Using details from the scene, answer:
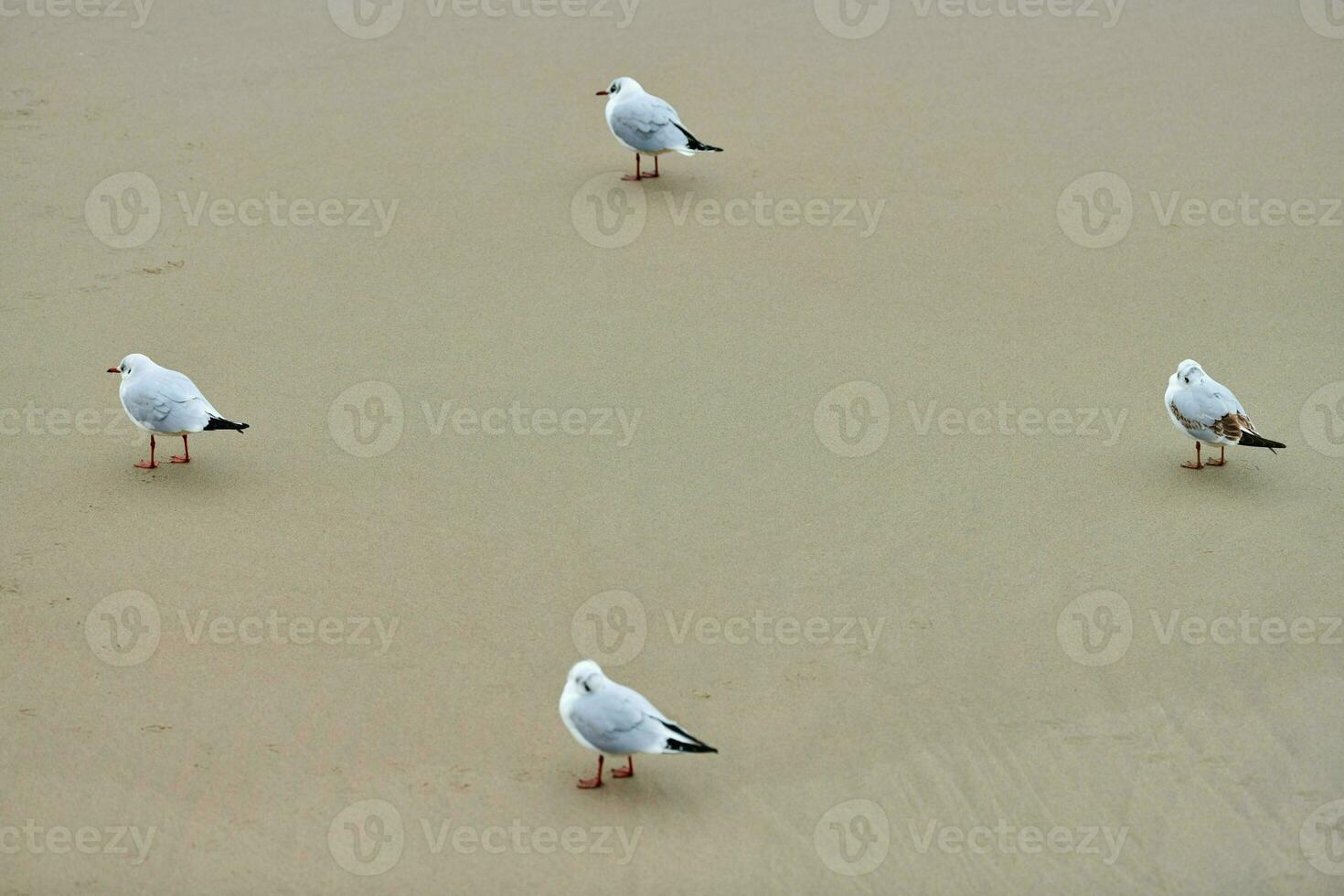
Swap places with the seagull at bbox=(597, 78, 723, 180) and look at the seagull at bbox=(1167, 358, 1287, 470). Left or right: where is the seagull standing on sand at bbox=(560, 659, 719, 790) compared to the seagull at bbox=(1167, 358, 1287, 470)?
right

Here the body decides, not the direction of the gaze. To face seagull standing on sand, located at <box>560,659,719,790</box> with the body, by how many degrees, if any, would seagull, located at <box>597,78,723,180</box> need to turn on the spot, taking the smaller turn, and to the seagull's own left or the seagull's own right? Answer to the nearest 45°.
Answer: approximately 90° to the seagull's own left

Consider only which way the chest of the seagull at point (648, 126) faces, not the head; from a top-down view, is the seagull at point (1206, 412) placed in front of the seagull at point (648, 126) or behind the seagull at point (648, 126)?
behind

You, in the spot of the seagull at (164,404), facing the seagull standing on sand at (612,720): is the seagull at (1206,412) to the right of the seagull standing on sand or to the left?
left

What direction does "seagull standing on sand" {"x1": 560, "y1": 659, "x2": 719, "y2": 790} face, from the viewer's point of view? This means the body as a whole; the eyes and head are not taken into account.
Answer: to the viewer's left

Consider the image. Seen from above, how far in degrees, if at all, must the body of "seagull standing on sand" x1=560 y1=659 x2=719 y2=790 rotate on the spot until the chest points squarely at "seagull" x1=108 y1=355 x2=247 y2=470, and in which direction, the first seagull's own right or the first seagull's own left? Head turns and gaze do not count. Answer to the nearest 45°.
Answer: approximately 45° to the first seagull's own right

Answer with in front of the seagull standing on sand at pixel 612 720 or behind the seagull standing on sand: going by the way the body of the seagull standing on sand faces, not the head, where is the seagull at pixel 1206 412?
behind

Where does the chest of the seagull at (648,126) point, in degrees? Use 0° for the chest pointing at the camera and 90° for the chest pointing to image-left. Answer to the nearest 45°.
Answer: approximately 90°

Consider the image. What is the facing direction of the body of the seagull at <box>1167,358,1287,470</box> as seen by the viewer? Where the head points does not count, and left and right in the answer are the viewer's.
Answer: facing to the left of the viewer

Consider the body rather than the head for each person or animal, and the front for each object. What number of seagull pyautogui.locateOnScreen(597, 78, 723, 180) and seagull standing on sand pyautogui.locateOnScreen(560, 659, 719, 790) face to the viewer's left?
2
